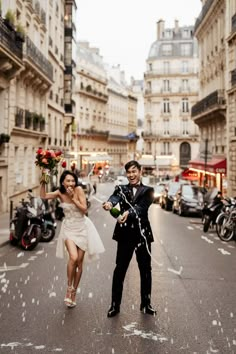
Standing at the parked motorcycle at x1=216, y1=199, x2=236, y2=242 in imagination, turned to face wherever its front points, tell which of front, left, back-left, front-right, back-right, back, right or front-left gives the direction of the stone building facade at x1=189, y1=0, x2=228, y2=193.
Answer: back-right

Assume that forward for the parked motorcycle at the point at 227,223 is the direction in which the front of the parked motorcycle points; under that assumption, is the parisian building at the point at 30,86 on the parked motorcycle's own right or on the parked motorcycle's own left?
on the parked motorcycle's own right

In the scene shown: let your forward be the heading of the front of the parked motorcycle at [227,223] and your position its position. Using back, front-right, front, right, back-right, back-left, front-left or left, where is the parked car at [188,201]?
back-right

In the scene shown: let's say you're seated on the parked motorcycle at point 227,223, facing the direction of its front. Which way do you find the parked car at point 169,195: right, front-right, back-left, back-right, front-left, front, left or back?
back-right

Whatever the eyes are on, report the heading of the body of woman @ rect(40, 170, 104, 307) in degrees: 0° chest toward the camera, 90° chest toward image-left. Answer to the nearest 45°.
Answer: approximately 0°

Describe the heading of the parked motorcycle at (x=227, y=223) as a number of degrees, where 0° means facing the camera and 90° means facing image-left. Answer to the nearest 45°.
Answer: approximately 45°

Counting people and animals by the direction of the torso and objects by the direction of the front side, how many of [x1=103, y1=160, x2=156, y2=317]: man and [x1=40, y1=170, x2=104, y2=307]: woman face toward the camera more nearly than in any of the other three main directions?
2

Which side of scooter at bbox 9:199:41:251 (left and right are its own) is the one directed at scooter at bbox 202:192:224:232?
left

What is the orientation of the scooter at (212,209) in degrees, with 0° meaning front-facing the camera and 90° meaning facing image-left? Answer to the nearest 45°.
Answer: approximately 45°

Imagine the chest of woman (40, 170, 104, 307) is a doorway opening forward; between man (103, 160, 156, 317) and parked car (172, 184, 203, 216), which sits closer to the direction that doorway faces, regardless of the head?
the man

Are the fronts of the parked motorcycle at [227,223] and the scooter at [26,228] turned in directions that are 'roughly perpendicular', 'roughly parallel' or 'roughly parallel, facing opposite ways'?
roughly perpendicular
